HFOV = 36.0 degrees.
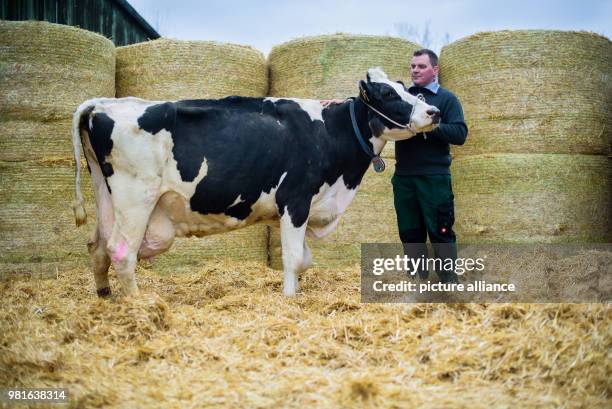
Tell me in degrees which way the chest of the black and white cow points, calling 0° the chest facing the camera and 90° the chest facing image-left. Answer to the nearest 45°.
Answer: approximately 270°

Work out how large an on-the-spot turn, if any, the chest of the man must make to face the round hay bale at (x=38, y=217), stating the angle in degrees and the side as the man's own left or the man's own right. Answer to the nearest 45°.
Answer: approximately 45° to the man's own right

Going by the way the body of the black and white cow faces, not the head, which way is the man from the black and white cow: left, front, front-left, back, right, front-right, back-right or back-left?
front

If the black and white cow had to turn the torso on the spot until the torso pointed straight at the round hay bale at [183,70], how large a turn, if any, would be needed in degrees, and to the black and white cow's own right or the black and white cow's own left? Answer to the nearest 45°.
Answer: approximately 90° to the black and white cow's own left

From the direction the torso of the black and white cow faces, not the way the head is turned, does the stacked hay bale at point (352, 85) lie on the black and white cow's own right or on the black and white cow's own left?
on the black and white cow's own left

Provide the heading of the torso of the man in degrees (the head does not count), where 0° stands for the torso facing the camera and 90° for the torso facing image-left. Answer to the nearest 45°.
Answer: approximately 45°

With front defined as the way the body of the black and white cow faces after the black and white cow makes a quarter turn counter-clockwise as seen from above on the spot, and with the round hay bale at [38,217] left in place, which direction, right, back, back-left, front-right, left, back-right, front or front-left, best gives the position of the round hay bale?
front-left

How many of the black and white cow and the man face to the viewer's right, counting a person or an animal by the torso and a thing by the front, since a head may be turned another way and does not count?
1

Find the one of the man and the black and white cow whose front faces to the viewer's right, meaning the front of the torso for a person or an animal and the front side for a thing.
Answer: the black and white cow
